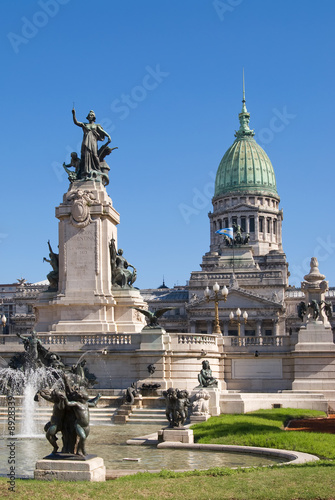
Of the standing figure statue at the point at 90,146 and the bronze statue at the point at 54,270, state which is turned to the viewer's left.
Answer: the bronze statue

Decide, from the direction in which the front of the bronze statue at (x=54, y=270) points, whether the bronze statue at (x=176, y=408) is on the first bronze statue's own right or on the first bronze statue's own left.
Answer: on the first bronze statue's own left

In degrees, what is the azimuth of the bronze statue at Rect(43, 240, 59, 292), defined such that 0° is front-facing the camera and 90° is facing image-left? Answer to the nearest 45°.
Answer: approximately 90°

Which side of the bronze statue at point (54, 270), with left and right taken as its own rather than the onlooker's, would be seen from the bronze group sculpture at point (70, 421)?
left

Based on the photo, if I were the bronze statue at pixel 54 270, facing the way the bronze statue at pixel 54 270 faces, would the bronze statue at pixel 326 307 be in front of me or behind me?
behind

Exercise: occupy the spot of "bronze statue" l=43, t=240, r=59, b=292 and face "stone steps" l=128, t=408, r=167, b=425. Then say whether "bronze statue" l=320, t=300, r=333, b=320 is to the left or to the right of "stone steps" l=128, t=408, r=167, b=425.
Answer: left

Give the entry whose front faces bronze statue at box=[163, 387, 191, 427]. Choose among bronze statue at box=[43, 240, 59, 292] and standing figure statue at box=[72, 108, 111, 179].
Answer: the standing figure statue

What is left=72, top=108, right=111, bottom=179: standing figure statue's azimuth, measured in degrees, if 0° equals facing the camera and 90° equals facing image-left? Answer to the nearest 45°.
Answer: approximately 0°

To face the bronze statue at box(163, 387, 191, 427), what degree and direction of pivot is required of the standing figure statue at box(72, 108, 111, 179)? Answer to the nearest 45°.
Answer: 0° — it already faces it

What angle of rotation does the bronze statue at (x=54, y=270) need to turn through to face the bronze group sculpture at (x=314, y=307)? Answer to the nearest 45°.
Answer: approximately 180°

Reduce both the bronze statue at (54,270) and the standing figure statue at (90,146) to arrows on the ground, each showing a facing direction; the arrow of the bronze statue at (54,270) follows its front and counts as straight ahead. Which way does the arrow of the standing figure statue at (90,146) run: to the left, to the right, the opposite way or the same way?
to the left

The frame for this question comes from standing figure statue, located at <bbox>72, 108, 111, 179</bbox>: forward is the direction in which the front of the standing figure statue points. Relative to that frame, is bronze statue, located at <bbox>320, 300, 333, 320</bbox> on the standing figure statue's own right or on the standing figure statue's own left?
on the standing figure statue's own left

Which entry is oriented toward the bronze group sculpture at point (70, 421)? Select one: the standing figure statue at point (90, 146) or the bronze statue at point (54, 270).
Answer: the standing figure statue

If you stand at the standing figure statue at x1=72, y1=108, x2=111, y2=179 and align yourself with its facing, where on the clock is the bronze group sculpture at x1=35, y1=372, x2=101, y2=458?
The bronze group sculpture is roughly at 12 o'clock from the standing figure statue.

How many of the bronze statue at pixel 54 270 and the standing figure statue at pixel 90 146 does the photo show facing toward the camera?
1
